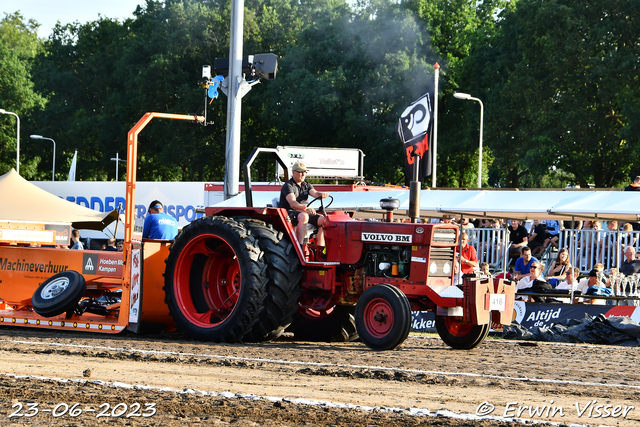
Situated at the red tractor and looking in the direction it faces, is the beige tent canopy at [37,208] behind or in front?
behind

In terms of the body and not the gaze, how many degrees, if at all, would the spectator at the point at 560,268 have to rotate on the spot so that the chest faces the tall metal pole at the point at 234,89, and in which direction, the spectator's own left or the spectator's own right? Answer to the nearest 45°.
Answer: approximately 45° to the spectator's own right

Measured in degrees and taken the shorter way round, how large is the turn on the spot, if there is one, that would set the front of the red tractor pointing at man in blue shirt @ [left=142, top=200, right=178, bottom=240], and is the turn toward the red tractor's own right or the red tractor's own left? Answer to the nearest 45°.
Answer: approximately 180°

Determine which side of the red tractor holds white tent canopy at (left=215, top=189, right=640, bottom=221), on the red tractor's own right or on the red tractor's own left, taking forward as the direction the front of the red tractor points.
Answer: on the red tractor's own left

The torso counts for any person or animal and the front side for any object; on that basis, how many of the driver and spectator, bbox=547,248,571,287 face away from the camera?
0

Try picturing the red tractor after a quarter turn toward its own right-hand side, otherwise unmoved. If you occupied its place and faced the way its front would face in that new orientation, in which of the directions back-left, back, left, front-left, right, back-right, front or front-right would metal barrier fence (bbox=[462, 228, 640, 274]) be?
back

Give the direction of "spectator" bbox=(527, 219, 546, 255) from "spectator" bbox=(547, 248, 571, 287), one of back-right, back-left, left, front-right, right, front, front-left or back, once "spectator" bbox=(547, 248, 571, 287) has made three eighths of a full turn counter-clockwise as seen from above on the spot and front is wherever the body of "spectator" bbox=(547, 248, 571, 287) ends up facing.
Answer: left

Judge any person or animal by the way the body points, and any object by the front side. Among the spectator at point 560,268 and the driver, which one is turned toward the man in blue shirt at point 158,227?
the spectator

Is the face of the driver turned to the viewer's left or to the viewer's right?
to the viewer's right

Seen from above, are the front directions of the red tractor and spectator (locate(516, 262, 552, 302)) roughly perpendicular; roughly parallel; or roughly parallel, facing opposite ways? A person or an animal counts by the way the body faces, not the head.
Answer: roughly perpendicular

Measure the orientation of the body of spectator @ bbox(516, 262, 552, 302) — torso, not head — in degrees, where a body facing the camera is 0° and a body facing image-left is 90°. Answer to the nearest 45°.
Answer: approximately 45°

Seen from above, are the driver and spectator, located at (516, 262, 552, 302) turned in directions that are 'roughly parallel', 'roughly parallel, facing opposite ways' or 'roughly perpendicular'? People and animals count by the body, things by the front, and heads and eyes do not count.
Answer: roughly perpendicular

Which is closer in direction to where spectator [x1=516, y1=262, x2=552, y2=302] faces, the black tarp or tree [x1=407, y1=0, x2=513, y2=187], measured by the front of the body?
the black tarp

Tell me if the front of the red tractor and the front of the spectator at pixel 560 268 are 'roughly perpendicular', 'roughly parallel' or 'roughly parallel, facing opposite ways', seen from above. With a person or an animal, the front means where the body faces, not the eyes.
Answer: roughly perpendicular

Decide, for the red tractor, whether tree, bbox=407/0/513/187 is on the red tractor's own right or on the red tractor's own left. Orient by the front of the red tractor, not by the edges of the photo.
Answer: on the red tractor's own left
